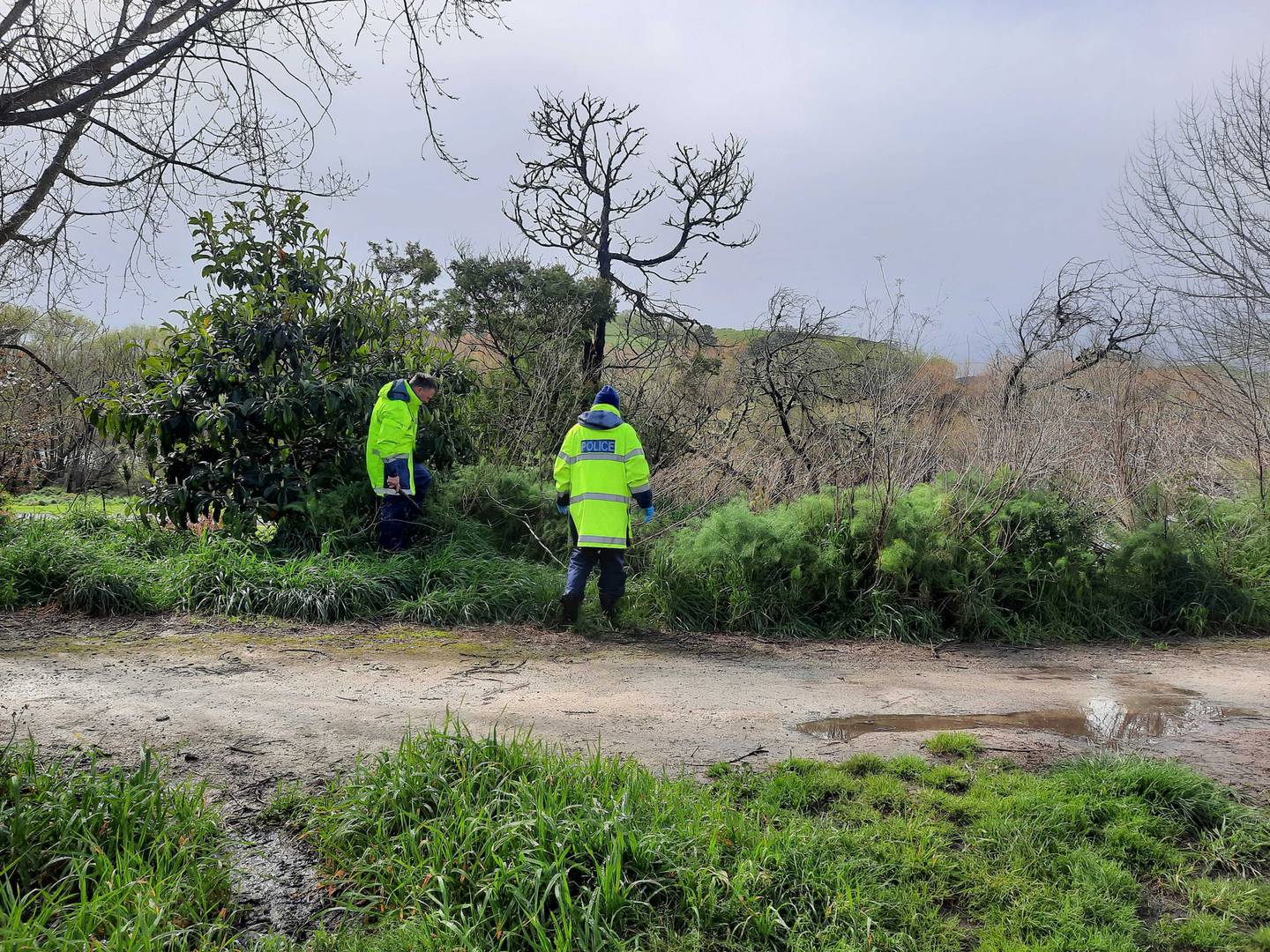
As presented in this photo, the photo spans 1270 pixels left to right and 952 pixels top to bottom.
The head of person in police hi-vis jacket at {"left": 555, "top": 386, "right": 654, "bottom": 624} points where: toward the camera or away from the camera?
away from the camera

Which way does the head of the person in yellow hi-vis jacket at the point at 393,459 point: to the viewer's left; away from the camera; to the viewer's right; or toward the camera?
to the viewer's right

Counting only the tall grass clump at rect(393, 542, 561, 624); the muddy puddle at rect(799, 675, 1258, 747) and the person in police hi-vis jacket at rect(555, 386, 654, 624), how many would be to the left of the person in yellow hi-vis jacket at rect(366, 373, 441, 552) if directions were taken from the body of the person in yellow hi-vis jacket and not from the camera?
0

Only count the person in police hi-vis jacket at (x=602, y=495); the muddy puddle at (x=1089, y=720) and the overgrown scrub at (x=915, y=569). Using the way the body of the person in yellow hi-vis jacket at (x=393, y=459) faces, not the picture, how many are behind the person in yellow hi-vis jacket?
0

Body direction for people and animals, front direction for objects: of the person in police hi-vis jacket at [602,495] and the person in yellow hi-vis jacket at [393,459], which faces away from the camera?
the person in police hi-vis jacket

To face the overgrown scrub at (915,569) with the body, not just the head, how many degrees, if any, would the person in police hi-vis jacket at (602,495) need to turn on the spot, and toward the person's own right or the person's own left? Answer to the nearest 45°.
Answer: approximately 90° to the person's own right

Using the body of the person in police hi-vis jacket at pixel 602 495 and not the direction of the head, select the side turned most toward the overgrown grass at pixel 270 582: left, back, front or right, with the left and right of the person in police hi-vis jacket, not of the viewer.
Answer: left

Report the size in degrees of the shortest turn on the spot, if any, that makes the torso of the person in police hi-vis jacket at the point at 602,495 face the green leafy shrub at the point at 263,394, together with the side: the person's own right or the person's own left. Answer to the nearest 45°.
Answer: approximately 45° to the person's own left

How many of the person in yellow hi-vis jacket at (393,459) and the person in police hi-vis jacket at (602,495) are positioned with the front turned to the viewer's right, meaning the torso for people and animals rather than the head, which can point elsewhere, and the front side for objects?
1

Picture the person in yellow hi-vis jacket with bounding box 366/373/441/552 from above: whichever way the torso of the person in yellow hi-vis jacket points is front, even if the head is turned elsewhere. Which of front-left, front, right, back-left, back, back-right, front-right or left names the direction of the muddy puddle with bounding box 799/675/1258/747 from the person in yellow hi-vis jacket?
front-right

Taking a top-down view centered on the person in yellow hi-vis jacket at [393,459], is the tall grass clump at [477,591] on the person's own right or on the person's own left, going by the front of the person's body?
on the person's own right

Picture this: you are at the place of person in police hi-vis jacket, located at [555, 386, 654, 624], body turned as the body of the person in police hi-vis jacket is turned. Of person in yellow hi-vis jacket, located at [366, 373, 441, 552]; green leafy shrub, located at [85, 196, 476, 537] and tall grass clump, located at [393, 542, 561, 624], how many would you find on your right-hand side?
0

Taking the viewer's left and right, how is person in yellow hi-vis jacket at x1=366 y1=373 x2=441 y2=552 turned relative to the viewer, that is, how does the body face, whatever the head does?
facing to the right of the viewer

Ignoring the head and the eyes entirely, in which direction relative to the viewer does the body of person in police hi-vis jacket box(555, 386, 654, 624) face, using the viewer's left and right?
facing away from the viewer

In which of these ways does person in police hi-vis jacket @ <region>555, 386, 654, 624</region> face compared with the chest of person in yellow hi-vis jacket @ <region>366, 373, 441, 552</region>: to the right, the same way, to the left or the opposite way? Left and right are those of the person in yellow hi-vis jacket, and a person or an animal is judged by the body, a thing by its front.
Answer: to the left

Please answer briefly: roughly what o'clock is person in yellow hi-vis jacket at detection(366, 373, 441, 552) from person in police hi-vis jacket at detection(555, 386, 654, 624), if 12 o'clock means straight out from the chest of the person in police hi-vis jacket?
The person in yellow hi-vis jacket is roughly at 10 o'clock from the person in police hi-vis jacket.

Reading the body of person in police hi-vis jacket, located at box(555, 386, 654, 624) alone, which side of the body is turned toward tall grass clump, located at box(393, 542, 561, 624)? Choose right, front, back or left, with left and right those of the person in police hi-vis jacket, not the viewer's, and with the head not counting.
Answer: left
